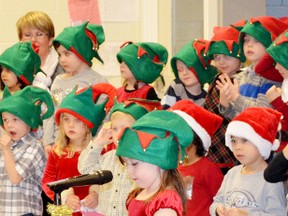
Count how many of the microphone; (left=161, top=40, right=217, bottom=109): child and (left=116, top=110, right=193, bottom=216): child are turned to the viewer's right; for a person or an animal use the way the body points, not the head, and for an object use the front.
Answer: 1

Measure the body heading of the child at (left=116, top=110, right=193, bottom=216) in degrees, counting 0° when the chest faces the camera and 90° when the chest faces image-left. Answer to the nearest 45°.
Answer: approximately 45°

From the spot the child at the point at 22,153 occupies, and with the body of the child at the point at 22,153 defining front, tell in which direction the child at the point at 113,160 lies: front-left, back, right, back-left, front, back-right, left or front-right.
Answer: left

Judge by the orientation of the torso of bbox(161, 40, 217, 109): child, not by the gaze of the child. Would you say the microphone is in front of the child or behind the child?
in front

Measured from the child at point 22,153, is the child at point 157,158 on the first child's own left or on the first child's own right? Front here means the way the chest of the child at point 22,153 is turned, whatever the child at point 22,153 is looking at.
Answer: on the first child's own left

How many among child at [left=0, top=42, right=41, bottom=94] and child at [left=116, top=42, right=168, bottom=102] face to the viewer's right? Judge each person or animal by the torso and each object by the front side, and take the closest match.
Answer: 0

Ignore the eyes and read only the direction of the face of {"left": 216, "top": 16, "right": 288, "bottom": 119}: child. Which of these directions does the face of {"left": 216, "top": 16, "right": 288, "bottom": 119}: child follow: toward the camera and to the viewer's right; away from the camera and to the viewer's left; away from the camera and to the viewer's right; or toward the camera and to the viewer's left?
toward the camera and to the viewer's left

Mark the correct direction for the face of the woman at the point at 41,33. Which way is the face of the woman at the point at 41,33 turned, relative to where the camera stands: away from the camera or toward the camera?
toward the camera

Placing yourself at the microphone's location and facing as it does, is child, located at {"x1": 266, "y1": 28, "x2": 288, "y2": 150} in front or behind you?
in front

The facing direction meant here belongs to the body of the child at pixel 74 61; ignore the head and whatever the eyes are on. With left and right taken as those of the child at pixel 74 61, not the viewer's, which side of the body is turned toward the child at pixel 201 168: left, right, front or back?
left

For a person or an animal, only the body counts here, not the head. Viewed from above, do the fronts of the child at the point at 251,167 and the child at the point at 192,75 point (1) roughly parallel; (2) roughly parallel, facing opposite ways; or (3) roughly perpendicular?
roughly parallel

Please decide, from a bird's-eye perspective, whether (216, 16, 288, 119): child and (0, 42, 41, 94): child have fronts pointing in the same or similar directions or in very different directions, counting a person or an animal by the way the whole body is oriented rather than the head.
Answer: same or similar directions

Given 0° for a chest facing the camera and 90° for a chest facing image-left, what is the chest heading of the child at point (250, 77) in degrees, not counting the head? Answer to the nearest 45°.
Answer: approximately 45°
